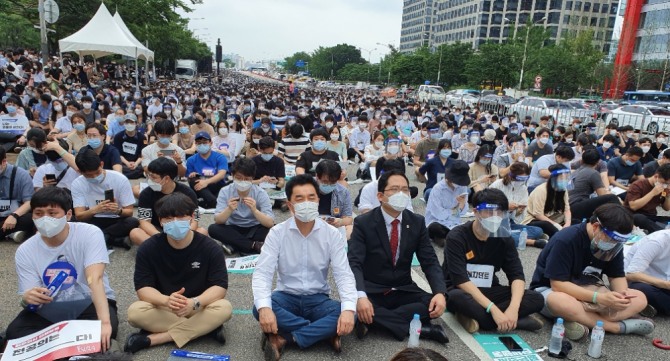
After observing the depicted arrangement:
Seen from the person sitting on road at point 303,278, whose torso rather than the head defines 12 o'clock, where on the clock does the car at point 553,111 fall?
The car is roughly at 7 o'clock from the person sitting on road.

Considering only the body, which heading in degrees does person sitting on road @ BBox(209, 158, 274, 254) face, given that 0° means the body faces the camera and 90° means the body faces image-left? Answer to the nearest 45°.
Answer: approximately 0°

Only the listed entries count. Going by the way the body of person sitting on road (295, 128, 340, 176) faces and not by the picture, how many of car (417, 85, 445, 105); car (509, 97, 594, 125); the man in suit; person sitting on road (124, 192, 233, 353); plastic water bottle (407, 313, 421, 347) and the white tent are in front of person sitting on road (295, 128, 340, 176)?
3

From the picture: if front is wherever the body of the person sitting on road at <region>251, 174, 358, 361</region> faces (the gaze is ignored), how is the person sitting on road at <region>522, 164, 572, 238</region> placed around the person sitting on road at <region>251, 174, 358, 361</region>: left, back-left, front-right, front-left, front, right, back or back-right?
back-left

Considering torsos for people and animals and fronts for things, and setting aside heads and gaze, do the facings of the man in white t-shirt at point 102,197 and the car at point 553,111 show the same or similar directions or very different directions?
very different directions

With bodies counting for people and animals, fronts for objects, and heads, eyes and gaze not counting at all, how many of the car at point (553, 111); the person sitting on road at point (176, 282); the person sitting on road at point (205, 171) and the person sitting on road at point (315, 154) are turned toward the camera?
3

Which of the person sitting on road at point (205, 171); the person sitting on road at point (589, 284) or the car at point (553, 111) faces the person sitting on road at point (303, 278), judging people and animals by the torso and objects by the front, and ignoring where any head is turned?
the person sitting on road at point (205, 171)

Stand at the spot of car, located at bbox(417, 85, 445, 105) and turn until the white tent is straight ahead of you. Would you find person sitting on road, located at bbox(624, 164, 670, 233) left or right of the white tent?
left

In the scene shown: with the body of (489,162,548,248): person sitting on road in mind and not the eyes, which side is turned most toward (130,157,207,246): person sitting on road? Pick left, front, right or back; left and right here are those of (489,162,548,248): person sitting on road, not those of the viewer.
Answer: right

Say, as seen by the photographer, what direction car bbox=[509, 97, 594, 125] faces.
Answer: facing away from the viewer and to the left of the viewer
